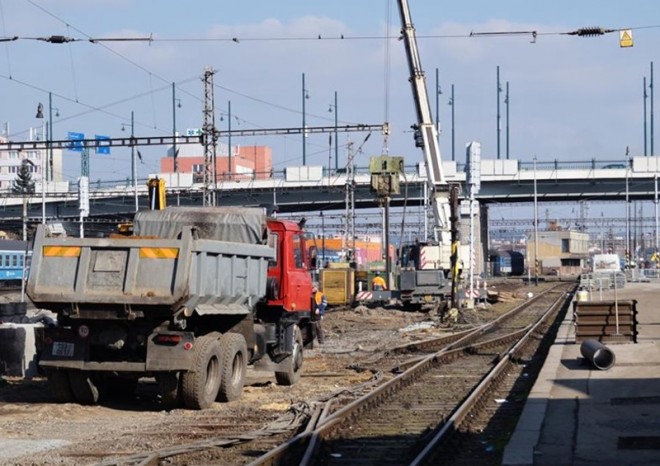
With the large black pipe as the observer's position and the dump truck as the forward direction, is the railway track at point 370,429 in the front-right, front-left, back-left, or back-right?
front-left

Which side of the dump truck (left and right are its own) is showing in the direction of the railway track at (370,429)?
right

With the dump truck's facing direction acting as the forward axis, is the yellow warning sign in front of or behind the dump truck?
in front

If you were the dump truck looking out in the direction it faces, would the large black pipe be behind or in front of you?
in front

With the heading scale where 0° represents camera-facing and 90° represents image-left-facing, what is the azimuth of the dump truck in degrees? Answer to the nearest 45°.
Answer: approximately 225°

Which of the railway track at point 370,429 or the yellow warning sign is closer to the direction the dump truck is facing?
the yellow warning sign
